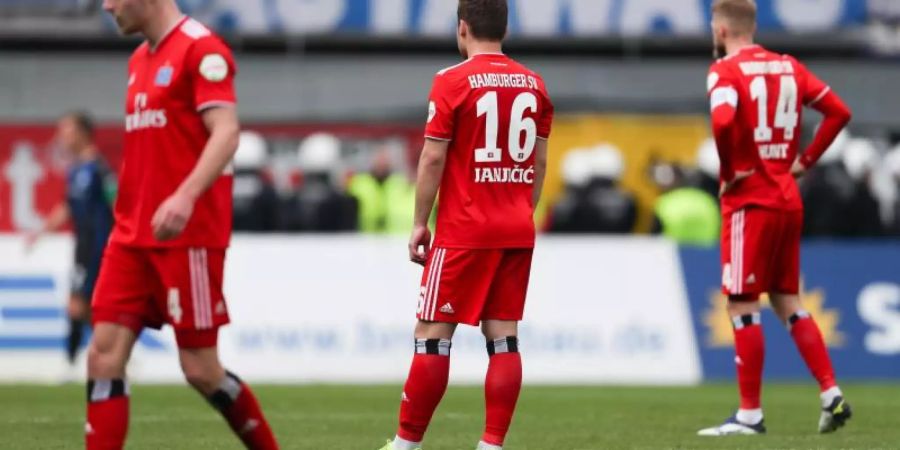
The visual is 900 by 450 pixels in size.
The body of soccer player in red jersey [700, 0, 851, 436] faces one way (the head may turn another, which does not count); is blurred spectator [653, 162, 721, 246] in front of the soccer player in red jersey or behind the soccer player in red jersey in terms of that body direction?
in front

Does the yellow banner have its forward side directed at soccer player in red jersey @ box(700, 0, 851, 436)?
yes

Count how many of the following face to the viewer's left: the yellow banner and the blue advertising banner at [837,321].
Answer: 0

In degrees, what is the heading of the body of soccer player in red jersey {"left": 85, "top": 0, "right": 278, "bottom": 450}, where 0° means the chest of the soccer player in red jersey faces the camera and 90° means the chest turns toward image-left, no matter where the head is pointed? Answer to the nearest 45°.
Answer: approximately 45°

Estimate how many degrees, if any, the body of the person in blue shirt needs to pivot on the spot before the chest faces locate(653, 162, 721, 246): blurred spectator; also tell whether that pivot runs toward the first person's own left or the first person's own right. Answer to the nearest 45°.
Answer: approximately 180°

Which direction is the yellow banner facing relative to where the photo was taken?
toward the camera

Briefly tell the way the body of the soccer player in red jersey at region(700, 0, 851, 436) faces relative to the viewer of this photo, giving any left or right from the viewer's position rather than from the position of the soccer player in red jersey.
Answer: facing away from the viewer and to the left of the viewer

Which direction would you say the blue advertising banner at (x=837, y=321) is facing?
toward the camera
